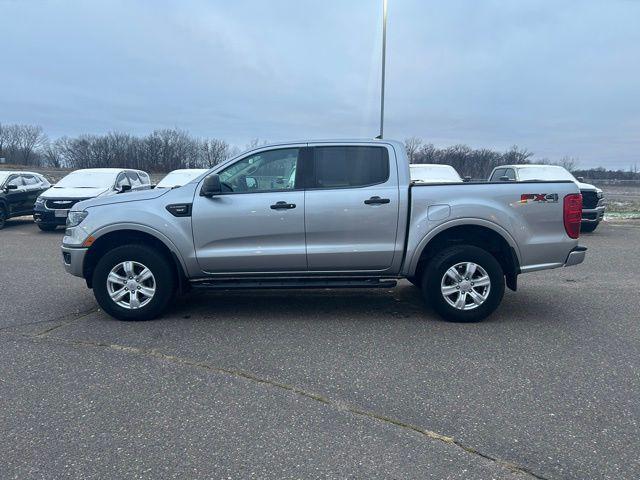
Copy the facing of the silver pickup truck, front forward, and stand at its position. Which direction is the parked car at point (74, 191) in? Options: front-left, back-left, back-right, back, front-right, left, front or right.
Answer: front-right

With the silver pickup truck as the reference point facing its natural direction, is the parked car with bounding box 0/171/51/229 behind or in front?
in front

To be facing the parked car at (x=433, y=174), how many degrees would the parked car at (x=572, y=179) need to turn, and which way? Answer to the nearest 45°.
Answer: approximately 90° to its right

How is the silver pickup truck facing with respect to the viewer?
to the viewer's left

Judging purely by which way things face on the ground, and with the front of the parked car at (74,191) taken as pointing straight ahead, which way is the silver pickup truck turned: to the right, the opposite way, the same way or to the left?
to the right

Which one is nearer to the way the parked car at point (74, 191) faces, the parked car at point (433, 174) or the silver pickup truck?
the silver pickup truck

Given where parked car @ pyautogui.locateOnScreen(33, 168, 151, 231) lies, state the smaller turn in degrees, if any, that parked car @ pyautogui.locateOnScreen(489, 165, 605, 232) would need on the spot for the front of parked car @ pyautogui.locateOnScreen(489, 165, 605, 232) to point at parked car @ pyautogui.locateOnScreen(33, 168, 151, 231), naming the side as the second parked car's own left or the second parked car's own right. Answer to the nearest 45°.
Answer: approximately 90° to the second parked car's own right

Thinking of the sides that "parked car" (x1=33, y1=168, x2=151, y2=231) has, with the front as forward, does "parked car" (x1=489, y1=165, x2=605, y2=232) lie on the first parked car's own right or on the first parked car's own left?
on the first parked car's own left

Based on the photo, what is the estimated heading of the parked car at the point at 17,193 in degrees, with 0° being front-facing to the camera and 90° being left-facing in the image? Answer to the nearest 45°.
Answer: approximately 45°

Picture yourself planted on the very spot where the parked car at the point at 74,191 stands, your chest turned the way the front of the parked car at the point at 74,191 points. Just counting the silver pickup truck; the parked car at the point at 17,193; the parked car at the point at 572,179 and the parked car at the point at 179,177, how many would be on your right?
1

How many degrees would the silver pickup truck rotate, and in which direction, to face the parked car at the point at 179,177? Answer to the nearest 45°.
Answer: approximately 45° to its right

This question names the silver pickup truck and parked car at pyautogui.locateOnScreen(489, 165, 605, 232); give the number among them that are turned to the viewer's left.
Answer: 1
